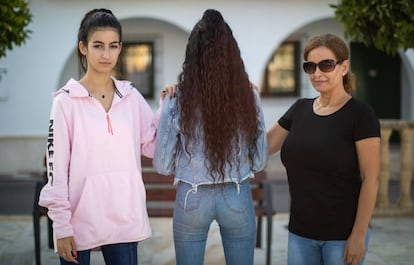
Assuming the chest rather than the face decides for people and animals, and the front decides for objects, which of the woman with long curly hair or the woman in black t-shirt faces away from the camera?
the woman with long curly hair

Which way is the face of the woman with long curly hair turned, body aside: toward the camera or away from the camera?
away from the camera

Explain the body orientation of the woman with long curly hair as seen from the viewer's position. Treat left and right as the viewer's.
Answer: facing away from the viewer

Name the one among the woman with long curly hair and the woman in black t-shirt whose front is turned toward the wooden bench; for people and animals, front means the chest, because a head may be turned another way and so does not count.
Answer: the woman with long curly hair

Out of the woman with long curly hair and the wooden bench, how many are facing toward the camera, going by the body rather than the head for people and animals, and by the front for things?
1

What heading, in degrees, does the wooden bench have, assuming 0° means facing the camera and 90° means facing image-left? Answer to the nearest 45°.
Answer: approximately 0°

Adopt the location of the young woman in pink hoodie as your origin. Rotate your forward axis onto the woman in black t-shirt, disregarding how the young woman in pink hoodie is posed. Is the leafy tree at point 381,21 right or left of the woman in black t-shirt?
left

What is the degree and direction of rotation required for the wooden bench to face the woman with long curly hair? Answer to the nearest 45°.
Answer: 0° — it already faces them

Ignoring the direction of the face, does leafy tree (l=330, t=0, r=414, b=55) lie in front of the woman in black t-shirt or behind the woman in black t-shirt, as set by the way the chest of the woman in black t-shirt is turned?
behind

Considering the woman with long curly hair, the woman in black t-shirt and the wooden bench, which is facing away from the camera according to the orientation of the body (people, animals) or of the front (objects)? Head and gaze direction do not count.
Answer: the woman with long curly hair
